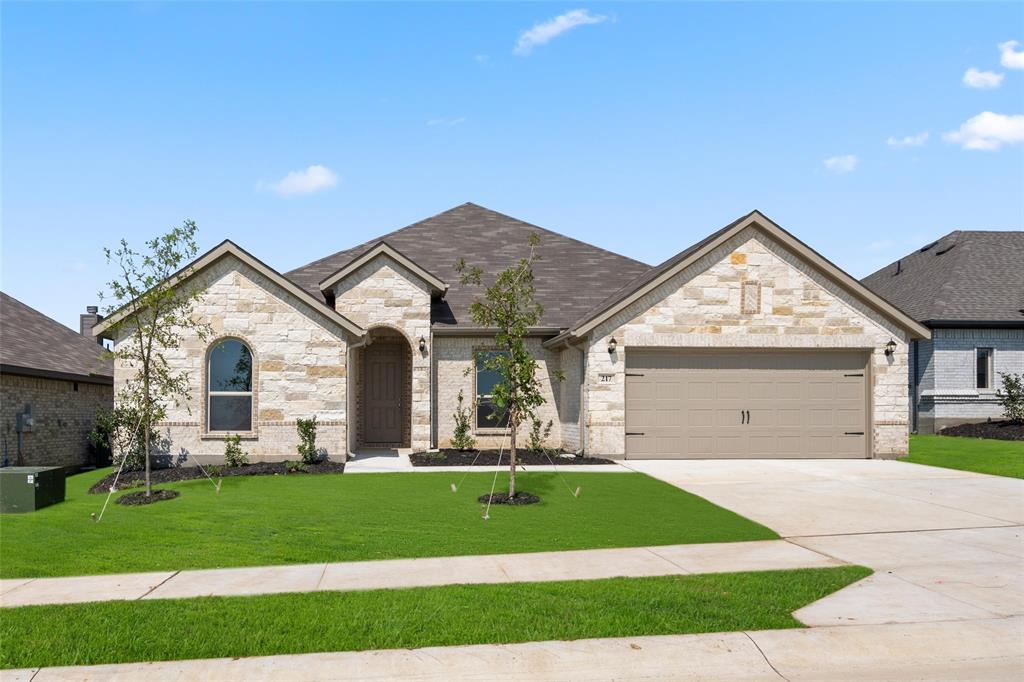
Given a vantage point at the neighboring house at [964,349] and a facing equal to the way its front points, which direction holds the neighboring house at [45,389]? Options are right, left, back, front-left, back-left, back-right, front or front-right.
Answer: front-right

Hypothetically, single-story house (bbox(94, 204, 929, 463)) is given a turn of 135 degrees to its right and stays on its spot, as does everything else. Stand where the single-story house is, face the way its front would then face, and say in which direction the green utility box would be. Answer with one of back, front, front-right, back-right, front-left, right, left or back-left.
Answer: left

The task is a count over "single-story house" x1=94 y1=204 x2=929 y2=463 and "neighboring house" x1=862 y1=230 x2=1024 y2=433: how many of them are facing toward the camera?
2

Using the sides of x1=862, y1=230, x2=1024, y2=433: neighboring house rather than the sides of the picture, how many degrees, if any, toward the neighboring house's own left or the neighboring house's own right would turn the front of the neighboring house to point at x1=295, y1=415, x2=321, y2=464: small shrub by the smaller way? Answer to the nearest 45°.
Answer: approximately 45° to the neighboring house's own right

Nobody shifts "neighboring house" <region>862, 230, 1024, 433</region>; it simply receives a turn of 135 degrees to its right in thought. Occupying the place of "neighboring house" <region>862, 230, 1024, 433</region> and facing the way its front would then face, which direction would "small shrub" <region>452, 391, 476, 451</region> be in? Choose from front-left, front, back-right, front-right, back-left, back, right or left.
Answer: left

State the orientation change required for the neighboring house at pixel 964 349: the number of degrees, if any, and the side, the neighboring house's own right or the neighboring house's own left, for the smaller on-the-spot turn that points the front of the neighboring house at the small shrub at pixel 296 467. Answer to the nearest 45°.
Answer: approximately 45° to the neighboring house's own right

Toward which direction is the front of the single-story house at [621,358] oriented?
toward the camera

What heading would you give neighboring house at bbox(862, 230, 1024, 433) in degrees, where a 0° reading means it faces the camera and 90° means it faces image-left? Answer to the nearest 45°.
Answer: approximately 0°

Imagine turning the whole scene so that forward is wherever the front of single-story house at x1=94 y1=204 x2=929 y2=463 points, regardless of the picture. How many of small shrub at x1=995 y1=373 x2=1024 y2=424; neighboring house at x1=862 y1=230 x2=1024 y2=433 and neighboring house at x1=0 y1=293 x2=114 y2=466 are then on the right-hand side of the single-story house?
1
